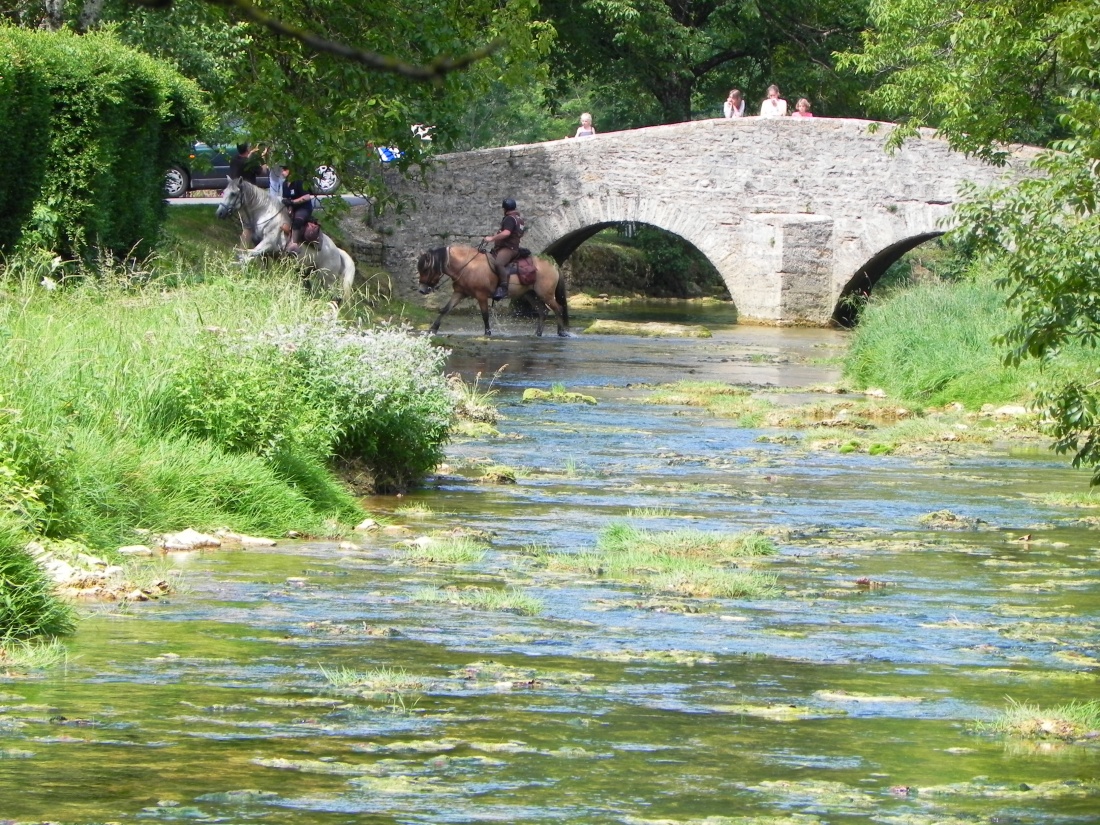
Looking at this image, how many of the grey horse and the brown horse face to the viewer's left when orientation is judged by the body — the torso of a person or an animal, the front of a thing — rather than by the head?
2

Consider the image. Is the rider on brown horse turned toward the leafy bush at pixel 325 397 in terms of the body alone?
no

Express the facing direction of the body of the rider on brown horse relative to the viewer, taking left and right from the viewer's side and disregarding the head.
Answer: facing to the left of the viewer

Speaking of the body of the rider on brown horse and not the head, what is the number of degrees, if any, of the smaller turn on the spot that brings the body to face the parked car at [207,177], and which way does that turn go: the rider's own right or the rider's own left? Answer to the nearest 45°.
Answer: approximately 45° to the rider's own right

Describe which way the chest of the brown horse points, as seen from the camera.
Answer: to the viewer's left

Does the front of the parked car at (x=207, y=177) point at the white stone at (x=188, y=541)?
no

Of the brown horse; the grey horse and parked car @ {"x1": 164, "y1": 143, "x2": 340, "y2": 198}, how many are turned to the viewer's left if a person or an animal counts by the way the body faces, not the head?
3

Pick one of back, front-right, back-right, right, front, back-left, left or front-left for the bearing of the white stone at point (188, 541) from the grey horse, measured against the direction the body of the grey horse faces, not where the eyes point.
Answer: left

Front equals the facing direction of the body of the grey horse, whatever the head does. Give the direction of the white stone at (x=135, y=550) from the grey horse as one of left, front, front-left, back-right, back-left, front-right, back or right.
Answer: left

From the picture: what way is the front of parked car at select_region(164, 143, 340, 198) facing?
to the viewer's left

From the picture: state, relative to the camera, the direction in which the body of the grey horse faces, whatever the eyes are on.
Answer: to the viewer's left

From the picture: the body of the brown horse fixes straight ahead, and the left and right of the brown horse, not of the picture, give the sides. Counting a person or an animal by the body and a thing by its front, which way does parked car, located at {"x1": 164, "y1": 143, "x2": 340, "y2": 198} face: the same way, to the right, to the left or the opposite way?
the same way

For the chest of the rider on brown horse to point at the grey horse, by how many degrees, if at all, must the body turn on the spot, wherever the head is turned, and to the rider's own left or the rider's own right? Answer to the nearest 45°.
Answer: approximately 45° to the rider's own left

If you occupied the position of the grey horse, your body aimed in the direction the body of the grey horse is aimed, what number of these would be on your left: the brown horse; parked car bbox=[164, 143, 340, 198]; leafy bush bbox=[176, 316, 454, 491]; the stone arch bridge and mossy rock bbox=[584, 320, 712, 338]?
1
